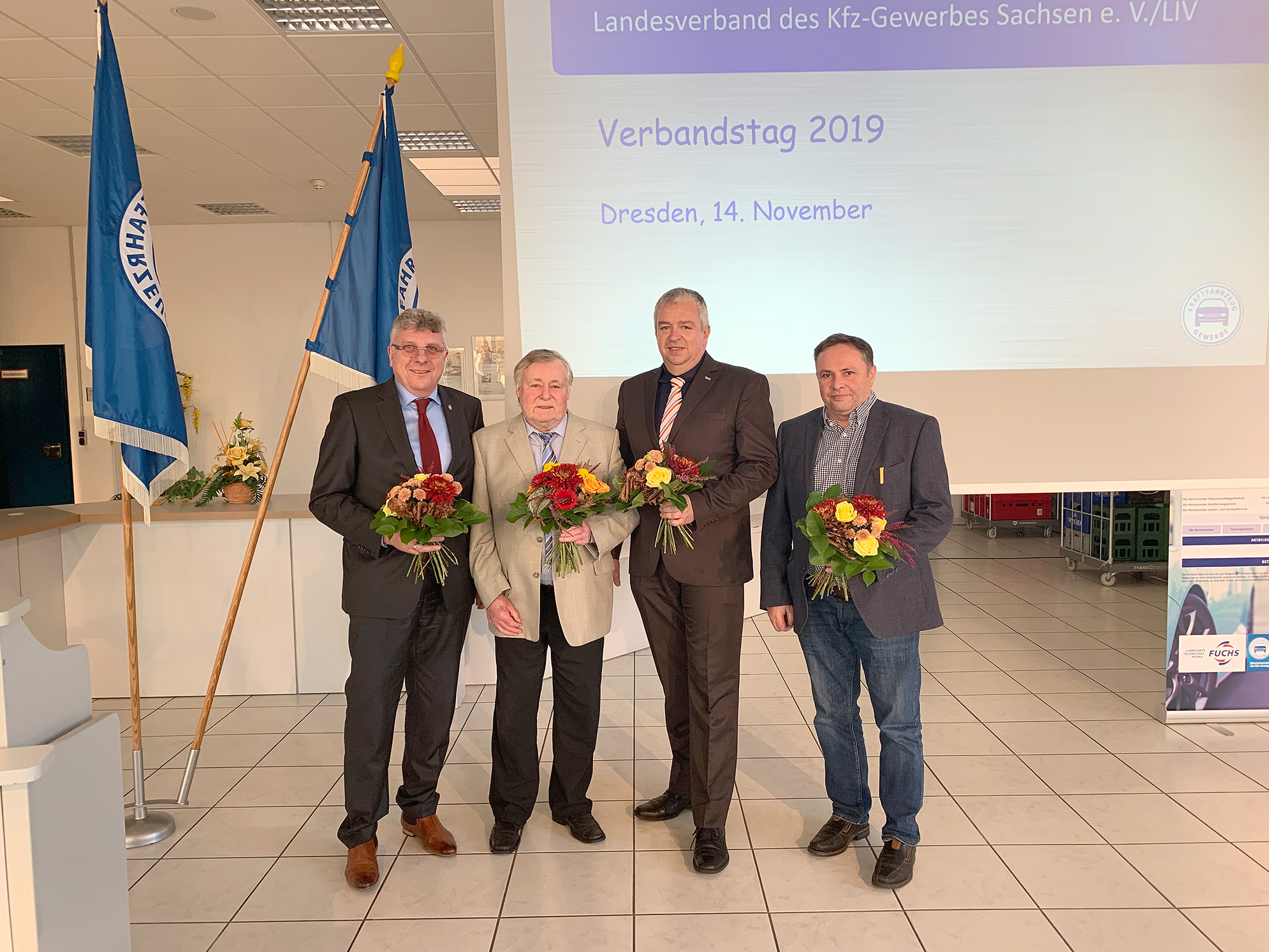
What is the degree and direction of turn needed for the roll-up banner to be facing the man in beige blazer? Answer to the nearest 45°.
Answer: approximately 45° to its right

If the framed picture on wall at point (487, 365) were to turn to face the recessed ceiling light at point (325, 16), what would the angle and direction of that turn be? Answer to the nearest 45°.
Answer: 0° — it already faces it

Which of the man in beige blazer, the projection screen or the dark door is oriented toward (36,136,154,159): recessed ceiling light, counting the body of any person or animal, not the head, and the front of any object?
the dark door

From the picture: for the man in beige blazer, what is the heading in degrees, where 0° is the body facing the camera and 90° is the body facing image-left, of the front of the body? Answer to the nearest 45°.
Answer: approximately 0°

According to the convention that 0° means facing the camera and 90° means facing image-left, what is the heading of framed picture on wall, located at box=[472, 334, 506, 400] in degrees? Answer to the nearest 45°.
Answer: approximately 0°

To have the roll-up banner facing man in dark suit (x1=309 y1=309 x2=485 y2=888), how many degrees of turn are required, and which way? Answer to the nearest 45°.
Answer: approximately 45° to its right

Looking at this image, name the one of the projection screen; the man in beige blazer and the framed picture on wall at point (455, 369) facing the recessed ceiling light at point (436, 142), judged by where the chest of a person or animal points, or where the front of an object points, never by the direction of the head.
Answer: the framed picture on wall
